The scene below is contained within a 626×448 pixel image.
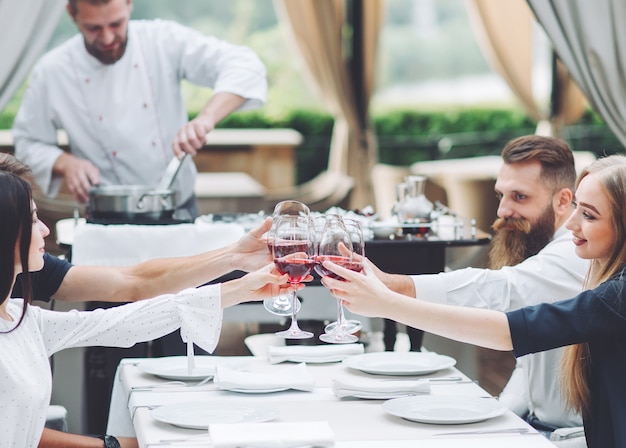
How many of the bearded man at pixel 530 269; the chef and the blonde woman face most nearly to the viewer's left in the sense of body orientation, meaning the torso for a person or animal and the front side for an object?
2

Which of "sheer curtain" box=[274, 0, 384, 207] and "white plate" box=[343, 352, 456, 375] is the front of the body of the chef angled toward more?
the white plate

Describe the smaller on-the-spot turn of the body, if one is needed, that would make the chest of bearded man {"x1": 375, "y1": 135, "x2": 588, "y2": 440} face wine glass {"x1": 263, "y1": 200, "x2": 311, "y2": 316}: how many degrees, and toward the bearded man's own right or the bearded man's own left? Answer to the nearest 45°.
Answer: approximately 45° to the bearded man's own left

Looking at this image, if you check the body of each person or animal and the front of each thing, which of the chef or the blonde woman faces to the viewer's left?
the blonde woman

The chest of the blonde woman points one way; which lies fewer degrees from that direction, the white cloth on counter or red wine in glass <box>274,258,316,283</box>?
the red wine in glass

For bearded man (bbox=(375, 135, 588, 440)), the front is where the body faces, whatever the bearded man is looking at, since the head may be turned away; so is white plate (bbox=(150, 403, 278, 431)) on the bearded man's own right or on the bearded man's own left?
on the bearded man's own left

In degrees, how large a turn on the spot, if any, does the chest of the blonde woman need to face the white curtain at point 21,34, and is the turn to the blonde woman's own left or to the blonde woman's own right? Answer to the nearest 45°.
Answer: approximately 45° to the blonde woman's own right

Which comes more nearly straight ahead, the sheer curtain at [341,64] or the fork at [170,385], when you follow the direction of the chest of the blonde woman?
the fork

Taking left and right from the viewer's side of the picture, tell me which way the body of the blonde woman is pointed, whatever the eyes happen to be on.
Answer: facing to the left of the viewer

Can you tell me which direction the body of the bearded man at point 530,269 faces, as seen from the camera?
to the viewer's left

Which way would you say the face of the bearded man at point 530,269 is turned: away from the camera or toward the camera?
toward the camera

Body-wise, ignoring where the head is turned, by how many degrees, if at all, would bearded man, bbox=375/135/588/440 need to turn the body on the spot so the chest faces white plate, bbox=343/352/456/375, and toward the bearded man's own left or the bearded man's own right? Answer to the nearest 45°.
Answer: approximately 45° to the bearded man's own left

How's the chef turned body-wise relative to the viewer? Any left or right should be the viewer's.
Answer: facing the viewer

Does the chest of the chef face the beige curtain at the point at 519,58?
no

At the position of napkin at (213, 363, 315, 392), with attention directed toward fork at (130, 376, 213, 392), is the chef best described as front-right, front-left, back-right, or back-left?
front-right

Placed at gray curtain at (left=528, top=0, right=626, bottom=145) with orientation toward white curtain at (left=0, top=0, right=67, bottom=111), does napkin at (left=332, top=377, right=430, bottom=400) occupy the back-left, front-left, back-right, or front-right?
front-left

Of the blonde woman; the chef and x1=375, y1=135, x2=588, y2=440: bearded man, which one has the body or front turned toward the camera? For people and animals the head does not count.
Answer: the chef

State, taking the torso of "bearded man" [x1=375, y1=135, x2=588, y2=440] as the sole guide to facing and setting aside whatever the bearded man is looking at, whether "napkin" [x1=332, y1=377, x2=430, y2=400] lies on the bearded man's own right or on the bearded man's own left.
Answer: on the bearded man's own left

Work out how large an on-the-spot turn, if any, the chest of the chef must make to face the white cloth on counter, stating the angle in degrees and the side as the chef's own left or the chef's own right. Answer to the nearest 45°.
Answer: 0° — they already face it
